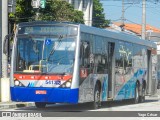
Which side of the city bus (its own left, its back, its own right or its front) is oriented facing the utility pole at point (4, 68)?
right

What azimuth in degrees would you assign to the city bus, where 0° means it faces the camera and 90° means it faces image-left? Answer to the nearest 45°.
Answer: approximately 45°

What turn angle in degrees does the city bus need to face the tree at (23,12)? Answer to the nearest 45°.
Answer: approximately 135° to its right
